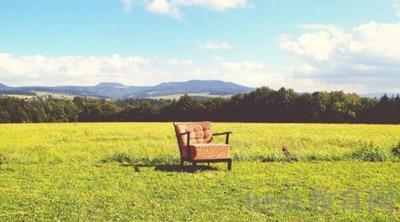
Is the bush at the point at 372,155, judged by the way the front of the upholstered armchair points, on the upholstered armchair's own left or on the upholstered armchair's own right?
on the upholstered armchair's own left

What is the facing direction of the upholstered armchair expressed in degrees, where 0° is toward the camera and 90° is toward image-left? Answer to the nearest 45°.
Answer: approximately 315°
